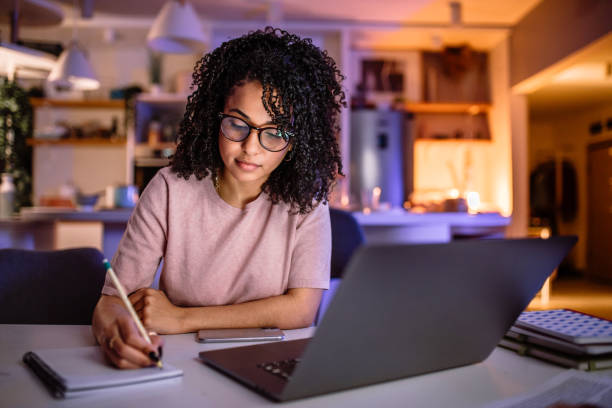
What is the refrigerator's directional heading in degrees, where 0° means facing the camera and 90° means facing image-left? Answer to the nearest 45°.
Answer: approximately 0°

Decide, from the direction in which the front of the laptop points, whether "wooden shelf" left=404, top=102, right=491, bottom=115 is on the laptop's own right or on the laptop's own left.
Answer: on the laptop's own right

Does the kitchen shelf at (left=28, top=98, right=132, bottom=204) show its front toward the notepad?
yes

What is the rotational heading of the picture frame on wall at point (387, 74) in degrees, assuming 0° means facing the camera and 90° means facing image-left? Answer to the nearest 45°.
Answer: approximately 0°

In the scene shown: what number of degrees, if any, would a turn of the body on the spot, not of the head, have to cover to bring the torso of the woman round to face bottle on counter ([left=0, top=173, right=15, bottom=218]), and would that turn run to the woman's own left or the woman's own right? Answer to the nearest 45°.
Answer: approximately 135° to the woman's own right
